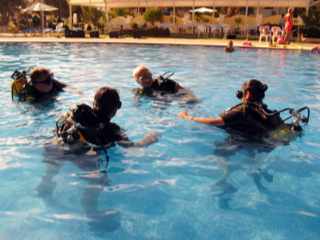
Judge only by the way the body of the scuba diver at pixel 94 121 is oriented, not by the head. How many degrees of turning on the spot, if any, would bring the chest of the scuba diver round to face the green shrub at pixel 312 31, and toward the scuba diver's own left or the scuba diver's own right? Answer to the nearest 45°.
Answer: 0° — they already face it

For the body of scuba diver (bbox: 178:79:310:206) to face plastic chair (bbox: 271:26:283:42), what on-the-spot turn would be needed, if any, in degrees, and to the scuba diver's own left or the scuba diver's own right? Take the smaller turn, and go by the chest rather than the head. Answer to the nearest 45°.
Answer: approximately 45° to the scuba diver's own right

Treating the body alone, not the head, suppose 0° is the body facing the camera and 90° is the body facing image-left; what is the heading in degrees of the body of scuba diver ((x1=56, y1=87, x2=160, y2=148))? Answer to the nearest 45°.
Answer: approximately 225°

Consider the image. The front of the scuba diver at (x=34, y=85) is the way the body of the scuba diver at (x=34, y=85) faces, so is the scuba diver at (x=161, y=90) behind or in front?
in front

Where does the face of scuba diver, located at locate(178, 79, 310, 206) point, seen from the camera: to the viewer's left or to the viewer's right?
to the viewer's left

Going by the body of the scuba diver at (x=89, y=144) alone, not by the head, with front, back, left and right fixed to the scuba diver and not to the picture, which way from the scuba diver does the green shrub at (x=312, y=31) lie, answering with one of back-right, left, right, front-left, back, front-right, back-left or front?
front

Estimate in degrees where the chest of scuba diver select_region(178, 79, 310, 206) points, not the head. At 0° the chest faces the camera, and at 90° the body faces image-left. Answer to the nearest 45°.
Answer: approximately 135°

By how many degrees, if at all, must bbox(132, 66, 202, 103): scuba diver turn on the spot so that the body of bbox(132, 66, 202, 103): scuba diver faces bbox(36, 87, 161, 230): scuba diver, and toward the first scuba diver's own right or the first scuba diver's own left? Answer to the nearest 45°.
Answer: approximately 45° to the first scuba diver's own right

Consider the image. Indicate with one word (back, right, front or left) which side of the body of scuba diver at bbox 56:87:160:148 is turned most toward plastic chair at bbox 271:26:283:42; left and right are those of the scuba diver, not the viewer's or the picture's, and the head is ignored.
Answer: front

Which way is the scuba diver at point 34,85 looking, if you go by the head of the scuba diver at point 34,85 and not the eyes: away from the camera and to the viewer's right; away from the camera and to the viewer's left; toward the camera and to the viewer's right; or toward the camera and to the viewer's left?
toward the camera and to the viewer's right

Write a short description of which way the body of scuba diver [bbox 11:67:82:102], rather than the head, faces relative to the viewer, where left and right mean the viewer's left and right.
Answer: facing to the right of the viewer
